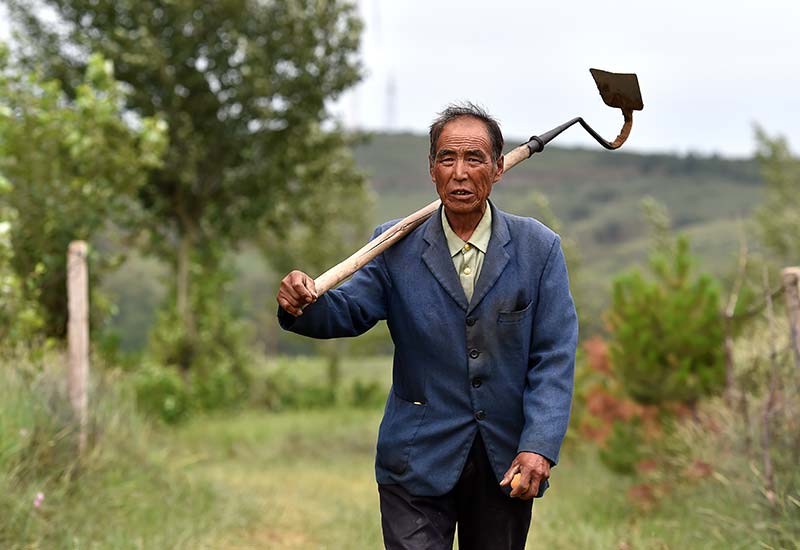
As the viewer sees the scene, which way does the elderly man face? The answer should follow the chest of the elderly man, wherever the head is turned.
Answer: toward the camera

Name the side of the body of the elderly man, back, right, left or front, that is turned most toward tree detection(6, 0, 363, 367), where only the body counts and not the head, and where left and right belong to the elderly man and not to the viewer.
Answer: back

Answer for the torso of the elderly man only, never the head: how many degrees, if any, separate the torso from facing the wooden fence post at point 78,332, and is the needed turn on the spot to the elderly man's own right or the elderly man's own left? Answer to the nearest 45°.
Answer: approximately 135° to the elderly man's own right

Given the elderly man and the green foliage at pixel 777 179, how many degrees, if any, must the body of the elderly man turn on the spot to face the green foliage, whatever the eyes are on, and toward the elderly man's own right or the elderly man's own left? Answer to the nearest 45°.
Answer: approximately 180°

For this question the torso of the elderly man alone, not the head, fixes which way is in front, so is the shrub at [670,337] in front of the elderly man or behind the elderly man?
behind

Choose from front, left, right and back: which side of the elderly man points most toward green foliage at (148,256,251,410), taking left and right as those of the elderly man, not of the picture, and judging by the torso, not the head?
back

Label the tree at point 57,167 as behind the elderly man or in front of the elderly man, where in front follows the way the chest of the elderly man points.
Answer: behind

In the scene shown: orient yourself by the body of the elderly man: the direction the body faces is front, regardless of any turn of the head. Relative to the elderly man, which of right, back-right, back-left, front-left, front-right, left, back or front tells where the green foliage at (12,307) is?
back-right
